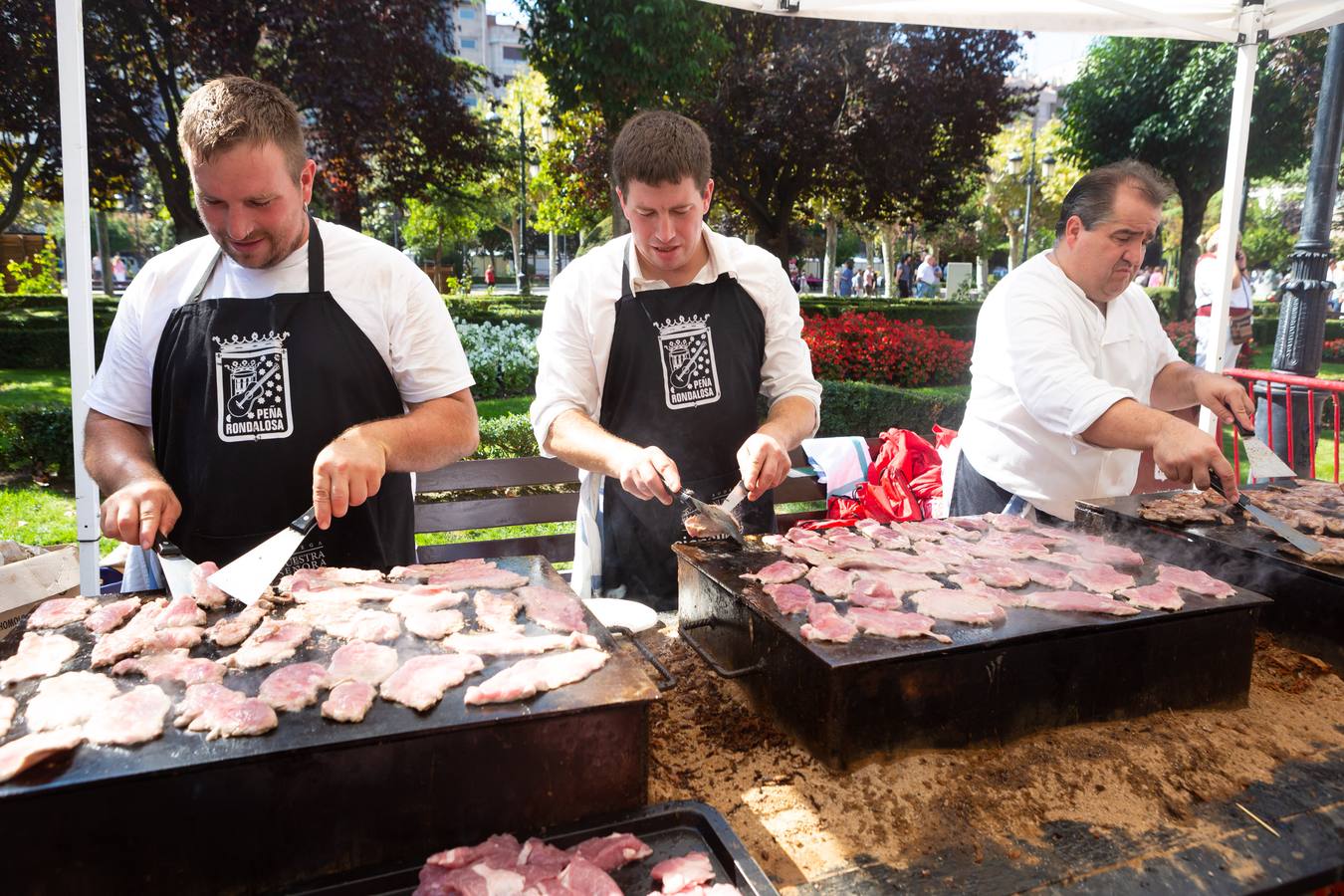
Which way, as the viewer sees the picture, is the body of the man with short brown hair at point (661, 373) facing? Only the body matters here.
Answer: toward the camera

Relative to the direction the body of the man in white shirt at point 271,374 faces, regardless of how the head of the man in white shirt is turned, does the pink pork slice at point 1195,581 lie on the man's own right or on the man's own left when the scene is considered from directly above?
on the man's own left

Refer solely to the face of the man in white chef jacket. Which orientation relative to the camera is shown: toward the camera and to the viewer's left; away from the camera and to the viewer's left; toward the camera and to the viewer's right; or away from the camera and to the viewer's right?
toward the camera and to the viewer's right

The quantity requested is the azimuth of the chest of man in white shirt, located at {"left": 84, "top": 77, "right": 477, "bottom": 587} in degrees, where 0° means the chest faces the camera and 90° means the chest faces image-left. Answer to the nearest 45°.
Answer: approximately 0°

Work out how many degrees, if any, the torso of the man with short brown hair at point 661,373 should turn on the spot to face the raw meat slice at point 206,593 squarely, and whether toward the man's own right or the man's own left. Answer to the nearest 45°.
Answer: approximately 45° to the man's own right

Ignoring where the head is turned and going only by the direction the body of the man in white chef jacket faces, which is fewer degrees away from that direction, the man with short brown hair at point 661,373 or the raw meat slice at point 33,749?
the raw meat slice

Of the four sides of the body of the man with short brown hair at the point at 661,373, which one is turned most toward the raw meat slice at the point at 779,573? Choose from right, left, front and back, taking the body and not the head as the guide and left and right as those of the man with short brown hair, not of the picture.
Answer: front

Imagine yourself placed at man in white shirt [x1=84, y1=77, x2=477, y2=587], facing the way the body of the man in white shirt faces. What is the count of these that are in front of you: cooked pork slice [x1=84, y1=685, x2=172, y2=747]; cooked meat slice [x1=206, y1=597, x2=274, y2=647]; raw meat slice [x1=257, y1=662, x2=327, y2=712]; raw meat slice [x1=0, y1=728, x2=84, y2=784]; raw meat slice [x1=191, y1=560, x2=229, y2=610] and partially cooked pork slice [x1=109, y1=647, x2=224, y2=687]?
6

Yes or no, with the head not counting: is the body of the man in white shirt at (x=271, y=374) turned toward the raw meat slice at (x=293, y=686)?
yes

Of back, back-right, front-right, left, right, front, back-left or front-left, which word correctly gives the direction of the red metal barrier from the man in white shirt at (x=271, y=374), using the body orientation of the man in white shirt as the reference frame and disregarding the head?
left
